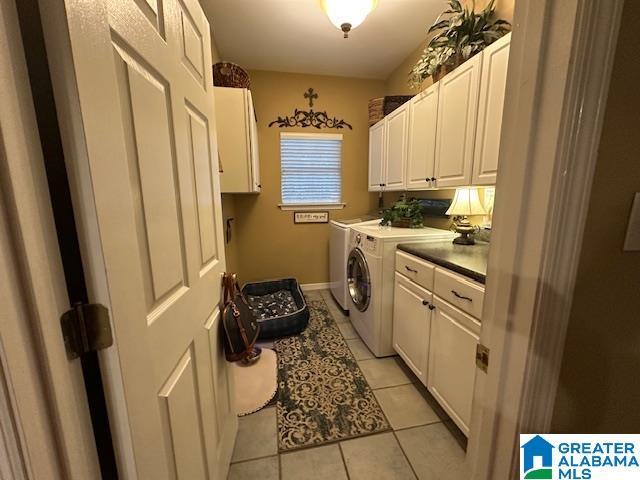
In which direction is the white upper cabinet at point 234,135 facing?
to the viewer's right

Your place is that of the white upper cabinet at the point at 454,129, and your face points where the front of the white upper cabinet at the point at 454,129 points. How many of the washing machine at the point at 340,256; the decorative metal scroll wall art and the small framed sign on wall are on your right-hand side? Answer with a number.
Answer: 3

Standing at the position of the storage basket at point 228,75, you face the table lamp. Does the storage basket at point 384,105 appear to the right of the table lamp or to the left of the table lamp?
left

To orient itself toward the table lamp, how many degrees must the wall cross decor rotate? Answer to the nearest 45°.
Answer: approximately 45° to its left

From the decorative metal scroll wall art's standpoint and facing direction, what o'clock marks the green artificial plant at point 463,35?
The green artificial plant is roughly at 11 o'clock from the decorative metal scroll wall art.

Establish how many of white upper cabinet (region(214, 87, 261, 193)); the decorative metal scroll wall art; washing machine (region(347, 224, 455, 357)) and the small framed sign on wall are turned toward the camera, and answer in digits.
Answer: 2

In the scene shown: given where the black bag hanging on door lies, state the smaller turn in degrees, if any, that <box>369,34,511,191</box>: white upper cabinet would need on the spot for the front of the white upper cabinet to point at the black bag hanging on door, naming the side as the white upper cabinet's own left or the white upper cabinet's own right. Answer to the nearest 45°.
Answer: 0° — it already faces it

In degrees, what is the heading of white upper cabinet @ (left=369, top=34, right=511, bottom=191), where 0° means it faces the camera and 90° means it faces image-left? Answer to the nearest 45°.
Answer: approximately 45°

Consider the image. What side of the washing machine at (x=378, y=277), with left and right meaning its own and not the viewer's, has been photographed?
left

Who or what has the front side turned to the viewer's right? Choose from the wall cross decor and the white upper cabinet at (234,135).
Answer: the white upper cabinet

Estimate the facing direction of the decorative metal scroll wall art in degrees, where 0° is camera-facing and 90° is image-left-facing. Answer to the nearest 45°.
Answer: approximately 0°

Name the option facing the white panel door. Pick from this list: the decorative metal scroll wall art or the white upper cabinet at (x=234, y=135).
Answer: the decorative metal scroll wall art

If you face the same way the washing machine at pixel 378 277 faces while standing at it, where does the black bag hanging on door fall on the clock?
The black bag hanging on door is roughly at 10 o'clock from the washing machine.

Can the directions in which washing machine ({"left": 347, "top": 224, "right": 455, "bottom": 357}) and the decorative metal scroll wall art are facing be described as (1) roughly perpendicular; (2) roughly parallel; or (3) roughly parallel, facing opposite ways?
roughly perpendicular
